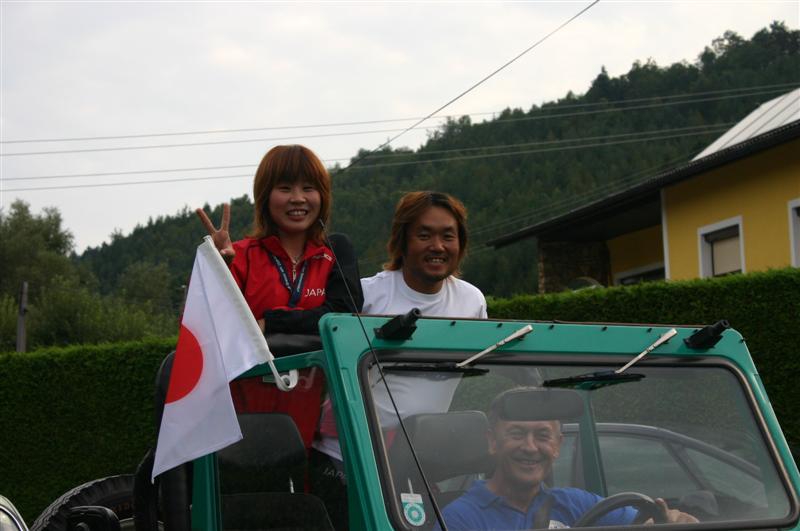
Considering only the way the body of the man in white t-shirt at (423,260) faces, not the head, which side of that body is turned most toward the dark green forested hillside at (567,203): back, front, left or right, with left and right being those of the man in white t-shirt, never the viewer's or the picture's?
back

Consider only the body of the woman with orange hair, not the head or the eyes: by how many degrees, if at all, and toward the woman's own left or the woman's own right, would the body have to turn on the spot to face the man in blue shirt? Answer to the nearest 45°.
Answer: approximately 45° to the woman's own left

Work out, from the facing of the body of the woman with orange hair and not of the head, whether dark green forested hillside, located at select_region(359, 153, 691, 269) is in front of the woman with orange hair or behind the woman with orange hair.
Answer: behind

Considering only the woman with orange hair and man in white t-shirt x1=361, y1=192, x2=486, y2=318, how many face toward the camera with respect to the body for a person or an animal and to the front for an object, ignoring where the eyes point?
2

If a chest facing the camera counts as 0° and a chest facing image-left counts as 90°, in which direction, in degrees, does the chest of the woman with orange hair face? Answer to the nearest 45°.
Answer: approximately 0°

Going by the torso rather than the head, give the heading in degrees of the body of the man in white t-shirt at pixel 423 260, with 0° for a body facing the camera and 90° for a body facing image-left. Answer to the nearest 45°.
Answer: approximately 0°

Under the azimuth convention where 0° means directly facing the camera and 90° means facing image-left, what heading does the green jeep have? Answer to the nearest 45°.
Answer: approximately 315°
